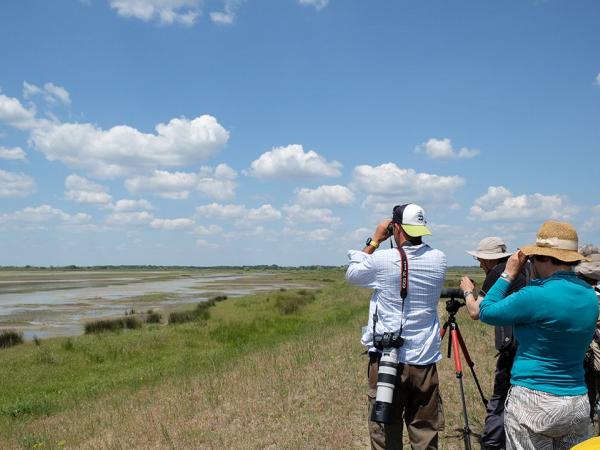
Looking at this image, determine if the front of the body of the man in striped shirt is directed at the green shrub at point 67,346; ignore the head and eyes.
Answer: yes

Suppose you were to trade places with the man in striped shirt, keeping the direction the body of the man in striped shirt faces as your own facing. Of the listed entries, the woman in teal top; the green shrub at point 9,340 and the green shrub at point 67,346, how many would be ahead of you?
2

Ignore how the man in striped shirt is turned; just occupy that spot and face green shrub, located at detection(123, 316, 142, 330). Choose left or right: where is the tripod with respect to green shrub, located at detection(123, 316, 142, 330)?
right

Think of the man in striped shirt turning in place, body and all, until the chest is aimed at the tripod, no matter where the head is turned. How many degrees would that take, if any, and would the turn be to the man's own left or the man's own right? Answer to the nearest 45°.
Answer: approximately 45° to the man's own right

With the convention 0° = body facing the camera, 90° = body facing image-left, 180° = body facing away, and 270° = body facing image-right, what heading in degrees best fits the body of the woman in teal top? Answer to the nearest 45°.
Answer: approximately 135°

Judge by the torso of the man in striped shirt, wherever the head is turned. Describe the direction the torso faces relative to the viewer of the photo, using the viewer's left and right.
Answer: facing away from the viewer and to the left of the viewer

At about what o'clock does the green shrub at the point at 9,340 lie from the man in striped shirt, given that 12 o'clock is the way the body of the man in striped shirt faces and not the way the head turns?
The green shrub is roughly at 12 o'clock from the man in striped shirt.

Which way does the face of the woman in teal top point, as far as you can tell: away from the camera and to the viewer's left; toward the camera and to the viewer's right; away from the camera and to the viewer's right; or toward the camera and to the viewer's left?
away from the camera and to the viewer's left

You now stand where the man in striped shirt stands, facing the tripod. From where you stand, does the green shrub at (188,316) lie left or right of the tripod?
left
